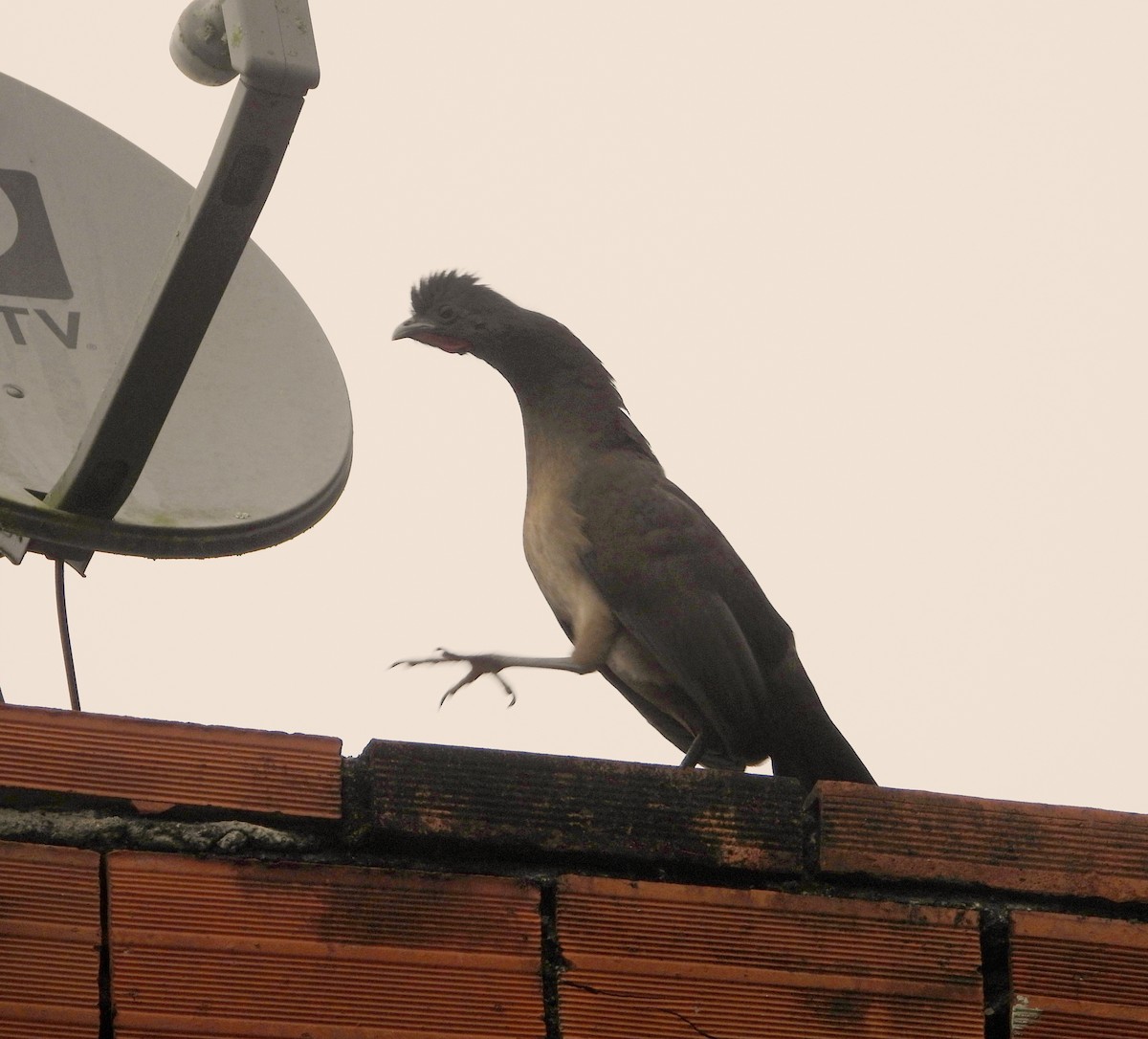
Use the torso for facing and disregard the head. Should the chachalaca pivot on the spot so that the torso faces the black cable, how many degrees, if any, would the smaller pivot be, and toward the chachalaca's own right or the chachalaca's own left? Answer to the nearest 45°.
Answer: approximately 45° to the chachalaca's own left

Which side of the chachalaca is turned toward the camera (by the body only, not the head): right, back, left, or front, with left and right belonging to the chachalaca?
left

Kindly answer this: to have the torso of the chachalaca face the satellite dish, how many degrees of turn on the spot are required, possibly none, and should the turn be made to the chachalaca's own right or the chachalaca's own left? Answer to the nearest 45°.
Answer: approximately 45° to the chachalaca's own left

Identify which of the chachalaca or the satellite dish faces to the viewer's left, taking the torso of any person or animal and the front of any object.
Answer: the chachalaca

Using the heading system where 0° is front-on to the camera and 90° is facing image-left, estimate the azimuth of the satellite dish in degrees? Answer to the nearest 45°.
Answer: approximately 315°

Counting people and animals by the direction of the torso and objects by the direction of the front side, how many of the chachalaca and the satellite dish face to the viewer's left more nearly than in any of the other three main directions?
1
